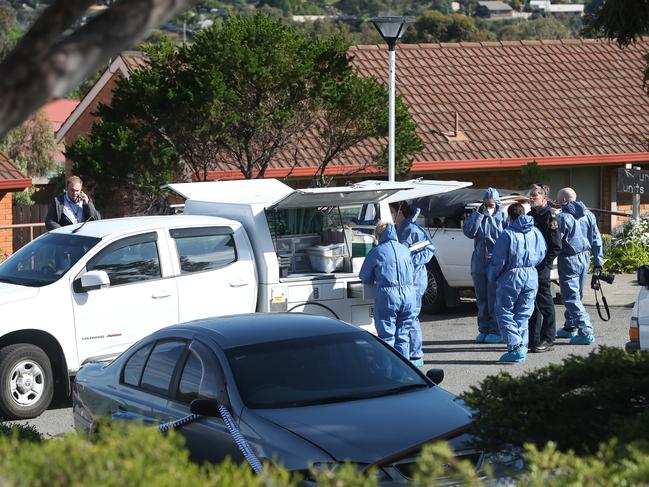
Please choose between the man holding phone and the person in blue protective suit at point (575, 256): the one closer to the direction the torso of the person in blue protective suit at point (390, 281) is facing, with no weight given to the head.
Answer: the man holding phone

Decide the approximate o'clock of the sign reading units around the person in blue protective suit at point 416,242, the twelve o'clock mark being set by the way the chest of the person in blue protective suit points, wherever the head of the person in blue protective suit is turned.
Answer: The sign reading units is roughly at 4 o'clock from the person in blue protective suit.

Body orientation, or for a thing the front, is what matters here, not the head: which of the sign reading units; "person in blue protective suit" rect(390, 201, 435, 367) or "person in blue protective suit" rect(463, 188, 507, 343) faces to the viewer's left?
"person in blue protective suit" rect(390, 201, 435, 367)

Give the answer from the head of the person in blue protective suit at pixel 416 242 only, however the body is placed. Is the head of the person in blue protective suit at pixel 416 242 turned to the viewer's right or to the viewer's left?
to the viewer's left

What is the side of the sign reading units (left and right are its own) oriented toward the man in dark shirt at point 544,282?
front

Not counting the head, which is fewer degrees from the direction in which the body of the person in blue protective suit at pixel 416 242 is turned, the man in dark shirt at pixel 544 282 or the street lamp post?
the street lamp post

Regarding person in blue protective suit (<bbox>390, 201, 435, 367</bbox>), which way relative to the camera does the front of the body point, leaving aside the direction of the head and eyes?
to the viewer's left

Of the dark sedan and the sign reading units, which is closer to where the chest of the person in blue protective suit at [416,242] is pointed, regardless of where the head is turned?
the dark sedan
